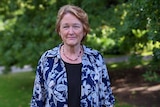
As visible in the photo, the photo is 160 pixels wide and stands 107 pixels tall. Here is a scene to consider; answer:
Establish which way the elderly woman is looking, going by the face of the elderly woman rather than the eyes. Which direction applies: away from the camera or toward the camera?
toward the camera

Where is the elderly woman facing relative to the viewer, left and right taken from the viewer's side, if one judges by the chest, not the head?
facing the viewer
